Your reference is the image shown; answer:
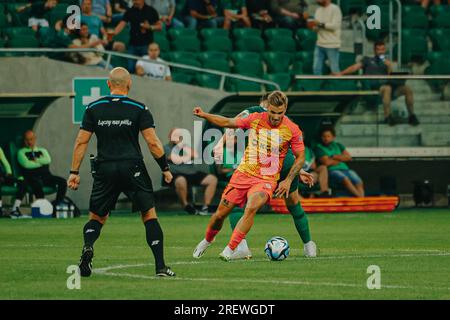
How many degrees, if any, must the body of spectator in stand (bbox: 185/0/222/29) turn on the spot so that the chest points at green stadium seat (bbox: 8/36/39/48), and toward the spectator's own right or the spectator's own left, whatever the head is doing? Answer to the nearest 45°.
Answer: approximately 45° to the spectator's own right

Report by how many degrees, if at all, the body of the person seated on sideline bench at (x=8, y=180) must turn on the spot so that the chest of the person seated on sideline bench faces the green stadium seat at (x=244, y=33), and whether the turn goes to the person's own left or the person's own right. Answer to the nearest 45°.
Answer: approximately 90° to the person's own left

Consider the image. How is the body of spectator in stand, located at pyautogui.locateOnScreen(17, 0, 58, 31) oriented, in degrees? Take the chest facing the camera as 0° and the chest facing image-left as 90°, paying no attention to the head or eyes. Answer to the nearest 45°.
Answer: approximately 0°

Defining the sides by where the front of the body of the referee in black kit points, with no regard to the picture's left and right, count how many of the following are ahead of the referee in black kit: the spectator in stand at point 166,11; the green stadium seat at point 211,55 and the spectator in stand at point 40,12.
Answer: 3

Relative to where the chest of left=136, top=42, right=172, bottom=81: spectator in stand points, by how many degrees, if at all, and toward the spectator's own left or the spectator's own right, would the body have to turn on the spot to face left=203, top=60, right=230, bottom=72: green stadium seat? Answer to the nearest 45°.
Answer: approximately 135° to the spectator's own left

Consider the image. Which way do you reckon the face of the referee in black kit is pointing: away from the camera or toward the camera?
away from the camera

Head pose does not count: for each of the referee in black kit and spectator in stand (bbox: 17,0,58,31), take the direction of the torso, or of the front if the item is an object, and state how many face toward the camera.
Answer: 1

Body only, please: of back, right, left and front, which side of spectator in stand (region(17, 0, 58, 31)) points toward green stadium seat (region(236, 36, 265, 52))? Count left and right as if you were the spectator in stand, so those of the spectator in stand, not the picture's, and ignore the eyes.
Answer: left

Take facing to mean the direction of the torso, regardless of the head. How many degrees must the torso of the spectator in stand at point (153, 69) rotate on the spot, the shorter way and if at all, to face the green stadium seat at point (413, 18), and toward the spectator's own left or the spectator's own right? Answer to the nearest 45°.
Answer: approximately 135° to the spectator's own left

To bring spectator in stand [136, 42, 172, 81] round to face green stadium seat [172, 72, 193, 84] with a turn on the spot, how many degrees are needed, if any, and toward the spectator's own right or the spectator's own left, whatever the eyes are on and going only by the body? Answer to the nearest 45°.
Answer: approximately 90° to the spectator's own left

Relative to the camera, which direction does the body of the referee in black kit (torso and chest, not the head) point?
away from the camera

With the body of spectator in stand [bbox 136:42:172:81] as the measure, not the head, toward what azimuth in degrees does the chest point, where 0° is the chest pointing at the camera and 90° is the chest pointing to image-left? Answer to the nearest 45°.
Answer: approximately 0°

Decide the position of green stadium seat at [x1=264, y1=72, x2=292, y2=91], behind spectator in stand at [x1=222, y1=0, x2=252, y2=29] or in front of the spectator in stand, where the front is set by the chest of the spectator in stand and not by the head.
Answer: in front
